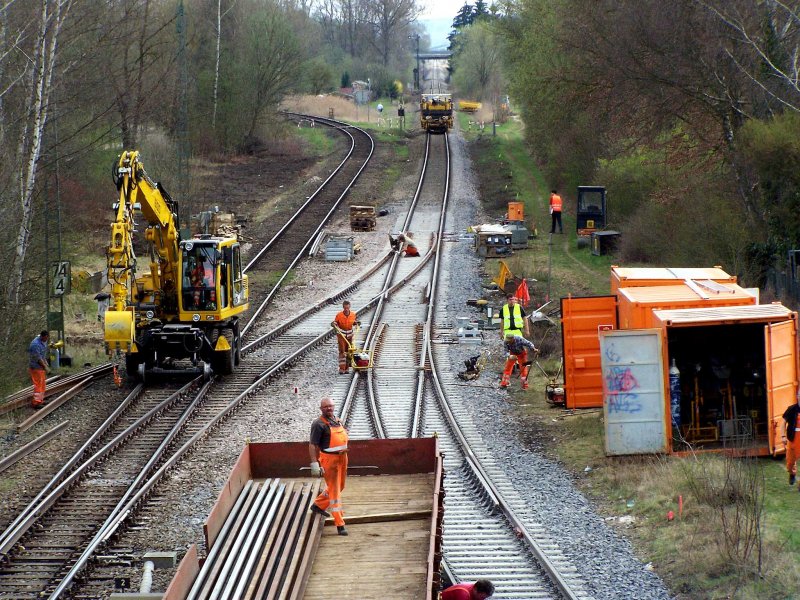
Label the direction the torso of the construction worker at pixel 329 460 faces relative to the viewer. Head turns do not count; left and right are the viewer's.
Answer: facing the viewer and to the right of the viewer

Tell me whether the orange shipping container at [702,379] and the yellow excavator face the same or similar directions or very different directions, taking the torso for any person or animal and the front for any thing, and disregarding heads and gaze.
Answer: same or similar directions

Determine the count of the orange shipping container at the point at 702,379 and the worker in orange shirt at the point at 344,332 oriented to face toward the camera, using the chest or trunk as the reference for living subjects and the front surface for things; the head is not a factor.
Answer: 2

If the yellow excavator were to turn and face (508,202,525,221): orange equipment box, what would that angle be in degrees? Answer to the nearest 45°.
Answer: approximately 180°

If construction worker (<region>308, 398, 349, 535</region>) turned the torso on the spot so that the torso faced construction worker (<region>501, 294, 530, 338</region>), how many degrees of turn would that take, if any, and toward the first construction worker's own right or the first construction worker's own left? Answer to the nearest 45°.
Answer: approximately 135° to the first construction worker's own left

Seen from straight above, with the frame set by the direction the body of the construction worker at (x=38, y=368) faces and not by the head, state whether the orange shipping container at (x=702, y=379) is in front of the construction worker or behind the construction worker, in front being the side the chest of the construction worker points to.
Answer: in front

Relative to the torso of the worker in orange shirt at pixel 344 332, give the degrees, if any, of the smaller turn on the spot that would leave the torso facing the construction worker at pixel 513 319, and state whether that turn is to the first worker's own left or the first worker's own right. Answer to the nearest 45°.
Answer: approximately 45° to the first worker's own left

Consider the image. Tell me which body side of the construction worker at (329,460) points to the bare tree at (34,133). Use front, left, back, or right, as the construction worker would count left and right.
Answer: back

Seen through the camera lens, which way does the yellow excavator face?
facing the viewer and to the left of the viewer

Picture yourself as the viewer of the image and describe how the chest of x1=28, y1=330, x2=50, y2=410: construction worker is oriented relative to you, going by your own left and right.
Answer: facing to the right of the viewer

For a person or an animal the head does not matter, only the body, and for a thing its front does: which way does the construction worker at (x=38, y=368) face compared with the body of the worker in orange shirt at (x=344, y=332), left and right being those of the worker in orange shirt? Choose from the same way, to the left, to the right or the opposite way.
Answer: to the left

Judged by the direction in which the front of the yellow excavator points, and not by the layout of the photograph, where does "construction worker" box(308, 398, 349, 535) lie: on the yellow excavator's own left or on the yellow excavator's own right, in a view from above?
on the yellow excavator's own left

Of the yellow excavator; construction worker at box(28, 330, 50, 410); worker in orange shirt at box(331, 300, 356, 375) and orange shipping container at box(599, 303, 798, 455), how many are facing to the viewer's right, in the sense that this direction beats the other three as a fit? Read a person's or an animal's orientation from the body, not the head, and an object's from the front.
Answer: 1

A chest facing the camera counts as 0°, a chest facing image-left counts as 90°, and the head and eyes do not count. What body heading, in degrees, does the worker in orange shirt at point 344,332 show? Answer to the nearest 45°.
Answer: approximately 0°

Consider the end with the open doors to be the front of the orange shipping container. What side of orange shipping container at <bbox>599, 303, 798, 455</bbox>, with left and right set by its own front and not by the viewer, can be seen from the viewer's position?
front

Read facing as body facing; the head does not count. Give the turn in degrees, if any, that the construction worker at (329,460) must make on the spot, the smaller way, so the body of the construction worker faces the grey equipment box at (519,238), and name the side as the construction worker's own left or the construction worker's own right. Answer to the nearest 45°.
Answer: approximately 135° to the construction worker's own left

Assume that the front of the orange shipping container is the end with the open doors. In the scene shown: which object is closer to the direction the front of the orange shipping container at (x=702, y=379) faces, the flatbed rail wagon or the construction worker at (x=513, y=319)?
the flatbed rail wagon
